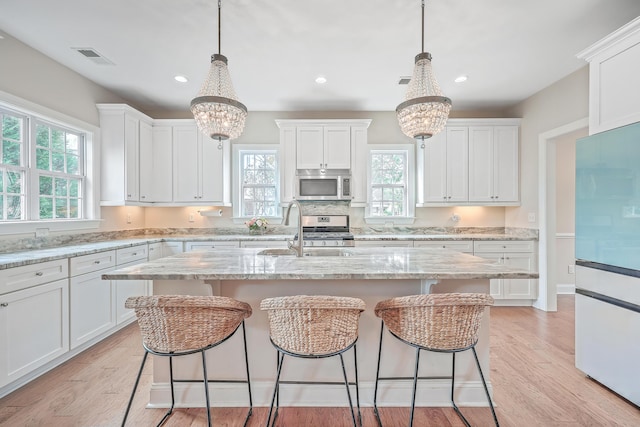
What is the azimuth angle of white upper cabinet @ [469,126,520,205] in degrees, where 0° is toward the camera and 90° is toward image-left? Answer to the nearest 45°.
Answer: approximately 0°

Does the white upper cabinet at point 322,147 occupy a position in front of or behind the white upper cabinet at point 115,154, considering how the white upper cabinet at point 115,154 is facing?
in front

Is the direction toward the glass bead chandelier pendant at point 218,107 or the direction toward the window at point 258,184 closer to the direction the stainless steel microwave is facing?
the glass bead chandelier pendant

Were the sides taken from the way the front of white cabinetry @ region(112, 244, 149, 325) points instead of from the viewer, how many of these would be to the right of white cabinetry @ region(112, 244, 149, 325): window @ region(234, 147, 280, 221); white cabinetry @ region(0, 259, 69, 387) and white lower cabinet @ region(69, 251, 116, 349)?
2

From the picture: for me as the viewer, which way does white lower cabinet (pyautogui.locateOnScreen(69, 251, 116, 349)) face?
facing the viewer and to the right of the viewer

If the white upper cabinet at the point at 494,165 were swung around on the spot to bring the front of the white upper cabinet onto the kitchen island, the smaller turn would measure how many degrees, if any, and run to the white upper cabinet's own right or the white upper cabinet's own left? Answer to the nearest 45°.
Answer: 0° — it already faces it

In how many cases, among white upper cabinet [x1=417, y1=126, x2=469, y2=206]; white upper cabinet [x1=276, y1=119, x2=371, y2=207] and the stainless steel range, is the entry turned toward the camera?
3

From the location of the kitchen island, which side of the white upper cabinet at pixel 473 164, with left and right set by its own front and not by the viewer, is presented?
front

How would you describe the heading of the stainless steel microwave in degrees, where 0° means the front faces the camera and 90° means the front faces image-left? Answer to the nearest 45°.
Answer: approximately 0°

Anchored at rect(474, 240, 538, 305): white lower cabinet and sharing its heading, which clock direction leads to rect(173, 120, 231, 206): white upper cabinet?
The white upper cabinet is roughly at 2 o'clock from the white lower cabinet.

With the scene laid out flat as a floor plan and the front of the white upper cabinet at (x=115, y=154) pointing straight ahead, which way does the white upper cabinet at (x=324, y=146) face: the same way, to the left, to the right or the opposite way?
to the right

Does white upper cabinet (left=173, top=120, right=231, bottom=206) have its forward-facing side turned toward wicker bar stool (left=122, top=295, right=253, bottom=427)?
yes

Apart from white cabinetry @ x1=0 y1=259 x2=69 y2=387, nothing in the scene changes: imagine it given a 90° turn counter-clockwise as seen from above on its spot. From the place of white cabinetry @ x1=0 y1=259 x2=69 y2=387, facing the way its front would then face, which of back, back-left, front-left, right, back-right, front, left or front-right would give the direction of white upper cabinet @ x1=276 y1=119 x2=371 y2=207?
front-right

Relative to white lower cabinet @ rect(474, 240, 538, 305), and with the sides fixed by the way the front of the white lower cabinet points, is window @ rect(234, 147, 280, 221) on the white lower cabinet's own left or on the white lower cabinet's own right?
on the white lower cabinet's own right

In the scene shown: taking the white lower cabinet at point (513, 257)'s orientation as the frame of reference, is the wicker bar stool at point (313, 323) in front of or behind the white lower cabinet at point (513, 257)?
in front

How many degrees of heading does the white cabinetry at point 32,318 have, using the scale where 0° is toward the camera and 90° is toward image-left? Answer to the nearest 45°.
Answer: approximately 315°

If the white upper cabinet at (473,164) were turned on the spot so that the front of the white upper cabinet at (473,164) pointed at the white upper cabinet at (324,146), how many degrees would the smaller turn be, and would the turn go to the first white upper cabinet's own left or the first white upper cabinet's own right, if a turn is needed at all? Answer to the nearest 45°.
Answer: approximately 45° to the first white upper cabinet's own right
